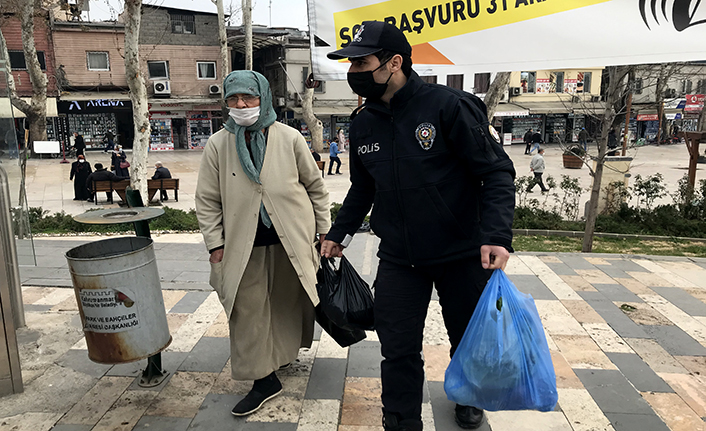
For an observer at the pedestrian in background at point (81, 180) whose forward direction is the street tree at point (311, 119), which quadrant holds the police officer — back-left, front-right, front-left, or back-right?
back-right

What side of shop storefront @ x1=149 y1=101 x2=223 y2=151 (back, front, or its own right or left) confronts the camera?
front

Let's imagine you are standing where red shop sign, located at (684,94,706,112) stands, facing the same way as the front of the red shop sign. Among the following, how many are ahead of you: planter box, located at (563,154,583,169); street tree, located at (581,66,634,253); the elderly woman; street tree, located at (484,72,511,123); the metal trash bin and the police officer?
6

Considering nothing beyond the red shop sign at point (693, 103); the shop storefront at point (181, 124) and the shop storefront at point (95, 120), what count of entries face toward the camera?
3

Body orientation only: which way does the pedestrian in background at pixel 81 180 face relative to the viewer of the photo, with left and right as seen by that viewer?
facing the viewer

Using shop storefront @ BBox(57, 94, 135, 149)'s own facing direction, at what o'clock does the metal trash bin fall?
The metal trash bin is roughly at 12 o'clock from the shop storefront.

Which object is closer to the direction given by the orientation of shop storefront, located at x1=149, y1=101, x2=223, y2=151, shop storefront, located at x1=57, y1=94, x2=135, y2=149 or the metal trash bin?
the metal trash bin
